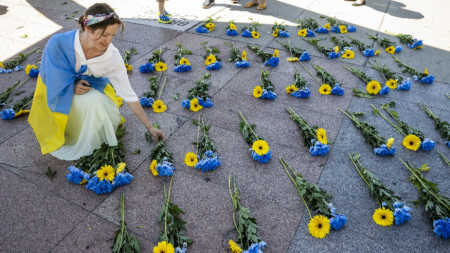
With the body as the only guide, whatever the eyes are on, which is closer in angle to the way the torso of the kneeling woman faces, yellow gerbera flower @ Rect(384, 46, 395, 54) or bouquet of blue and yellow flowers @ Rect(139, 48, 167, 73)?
the yellow gerbera flower

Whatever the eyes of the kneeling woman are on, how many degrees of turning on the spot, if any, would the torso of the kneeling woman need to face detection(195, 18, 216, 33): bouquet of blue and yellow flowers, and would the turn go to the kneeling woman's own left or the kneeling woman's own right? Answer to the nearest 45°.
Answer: approximately 90° to the kneeling woman's own left

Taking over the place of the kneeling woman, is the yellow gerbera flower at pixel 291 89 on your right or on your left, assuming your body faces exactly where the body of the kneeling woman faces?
on your left

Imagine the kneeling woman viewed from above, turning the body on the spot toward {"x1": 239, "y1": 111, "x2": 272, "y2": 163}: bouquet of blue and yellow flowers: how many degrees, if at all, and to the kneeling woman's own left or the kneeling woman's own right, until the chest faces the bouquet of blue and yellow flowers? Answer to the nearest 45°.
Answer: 0° — they already face it

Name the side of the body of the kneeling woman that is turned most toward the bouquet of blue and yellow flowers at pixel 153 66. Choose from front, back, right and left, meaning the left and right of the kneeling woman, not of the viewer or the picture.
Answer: left

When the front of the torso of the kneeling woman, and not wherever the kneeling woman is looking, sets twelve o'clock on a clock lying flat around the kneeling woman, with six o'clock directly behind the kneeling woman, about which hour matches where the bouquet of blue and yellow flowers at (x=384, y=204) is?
The bouquet of blue and yellow flowers is roughly at 12 o'clock from the kneeling woman.

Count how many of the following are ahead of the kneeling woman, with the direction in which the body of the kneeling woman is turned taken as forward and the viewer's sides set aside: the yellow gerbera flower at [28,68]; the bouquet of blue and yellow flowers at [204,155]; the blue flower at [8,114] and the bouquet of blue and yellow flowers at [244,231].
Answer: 2

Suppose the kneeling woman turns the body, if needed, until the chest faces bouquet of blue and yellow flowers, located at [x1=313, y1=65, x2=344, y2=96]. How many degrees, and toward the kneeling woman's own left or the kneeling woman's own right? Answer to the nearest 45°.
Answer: approximately 45° to the kneeling woman's own left

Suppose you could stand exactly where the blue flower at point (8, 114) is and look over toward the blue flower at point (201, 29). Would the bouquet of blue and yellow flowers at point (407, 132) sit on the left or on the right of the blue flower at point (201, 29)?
right

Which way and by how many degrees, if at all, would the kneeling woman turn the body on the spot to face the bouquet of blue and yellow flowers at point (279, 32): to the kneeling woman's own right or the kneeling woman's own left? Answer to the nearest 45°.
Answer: approximately 90° to the kneeling woman's own left

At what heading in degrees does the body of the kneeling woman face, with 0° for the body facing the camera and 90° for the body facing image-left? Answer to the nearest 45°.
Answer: approximately 315°
